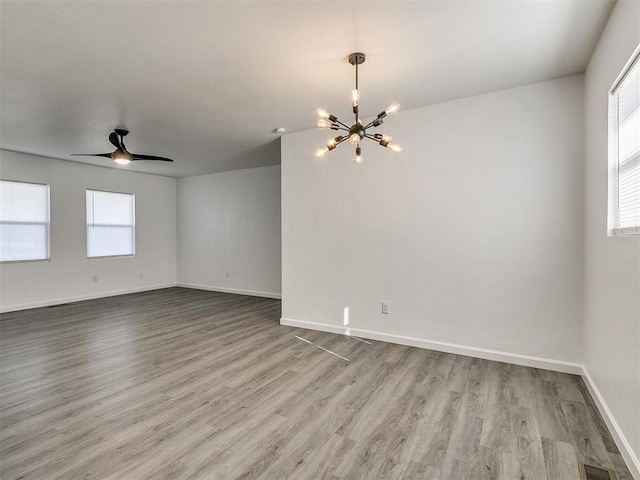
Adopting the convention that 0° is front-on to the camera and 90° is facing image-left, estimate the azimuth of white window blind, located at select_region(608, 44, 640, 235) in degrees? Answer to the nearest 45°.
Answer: approximately 90°

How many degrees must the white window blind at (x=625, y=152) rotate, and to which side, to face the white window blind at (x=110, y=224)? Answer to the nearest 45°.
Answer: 0° — it already faces it

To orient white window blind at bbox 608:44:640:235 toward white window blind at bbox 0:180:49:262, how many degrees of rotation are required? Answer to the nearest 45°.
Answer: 0° — it already faces it
